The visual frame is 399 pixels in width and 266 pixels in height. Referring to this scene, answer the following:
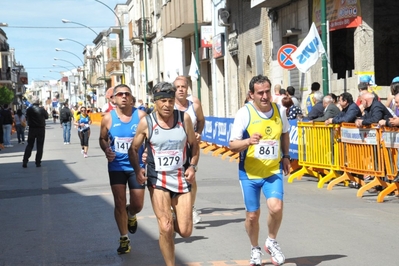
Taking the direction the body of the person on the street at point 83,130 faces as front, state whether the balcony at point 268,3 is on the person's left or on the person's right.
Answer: on the person's left

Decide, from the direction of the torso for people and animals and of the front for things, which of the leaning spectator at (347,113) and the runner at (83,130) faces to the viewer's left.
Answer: the leaning spectator at (347,113)

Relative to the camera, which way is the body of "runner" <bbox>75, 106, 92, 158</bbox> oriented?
toward the camera

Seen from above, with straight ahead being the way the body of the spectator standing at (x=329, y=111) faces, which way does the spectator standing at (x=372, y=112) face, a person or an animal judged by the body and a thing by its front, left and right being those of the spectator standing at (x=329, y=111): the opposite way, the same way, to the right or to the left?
the same way

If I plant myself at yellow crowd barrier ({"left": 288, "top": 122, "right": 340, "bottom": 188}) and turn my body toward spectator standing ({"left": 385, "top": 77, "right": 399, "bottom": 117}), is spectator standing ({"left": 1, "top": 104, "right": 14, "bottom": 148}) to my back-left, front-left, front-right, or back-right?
back-left

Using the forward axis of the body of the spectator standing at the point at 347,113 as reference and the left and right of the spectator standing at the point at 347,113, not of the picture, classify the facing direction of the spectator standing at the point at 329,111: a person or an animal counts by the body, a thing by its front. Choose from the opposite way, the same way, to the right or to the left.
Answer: the same way

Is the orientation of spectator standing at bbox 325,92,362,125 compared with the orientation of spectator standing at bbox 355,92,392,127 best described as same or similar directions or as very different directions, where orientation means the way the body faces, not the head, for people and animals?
same or similar directions

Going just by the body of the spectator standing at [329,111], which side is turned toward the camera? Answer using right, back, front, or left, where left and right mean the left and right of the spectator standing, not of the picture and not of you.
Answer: left

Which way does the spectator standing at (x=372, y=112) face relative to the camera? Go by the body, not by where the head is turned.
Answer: to the viewer's left

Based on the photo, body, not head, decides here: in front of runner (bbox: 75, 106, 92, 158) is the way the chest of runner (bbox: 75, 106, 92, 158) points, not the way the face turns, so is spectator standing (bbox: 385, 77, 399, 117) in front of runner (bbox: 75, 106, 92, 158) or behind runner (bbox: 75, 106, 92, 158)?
in front

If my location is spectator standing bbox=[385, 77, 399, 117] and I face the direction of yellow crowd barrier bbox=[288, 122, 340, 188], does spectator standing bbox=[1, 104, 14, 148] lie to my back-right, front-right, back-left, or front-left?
front-right

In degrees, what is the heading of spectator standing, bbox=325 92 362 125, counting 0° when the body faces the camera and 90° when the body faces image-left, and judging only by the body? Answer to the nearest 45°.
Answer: approximately 90°

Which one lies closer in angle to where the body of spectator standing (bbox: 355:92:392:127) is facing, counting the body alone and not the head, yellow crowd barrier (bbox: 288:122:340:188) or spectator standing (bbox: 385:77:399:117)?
the yellow crowd barrier
